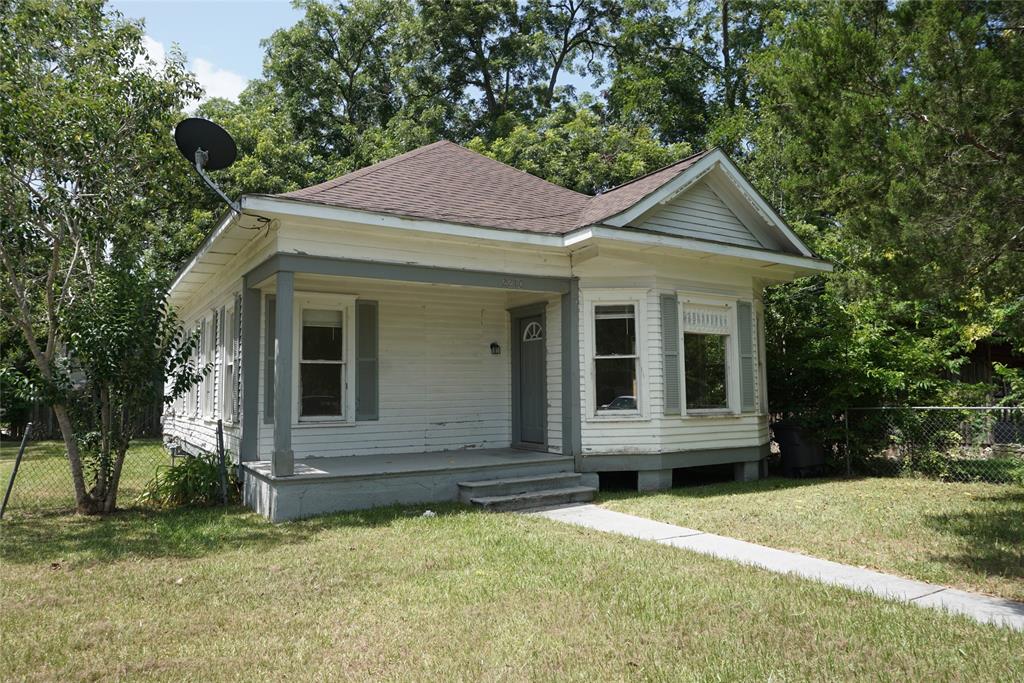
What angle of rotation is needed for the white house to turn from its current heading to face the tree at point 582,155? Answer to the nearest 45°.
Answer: approximately 135° to its left

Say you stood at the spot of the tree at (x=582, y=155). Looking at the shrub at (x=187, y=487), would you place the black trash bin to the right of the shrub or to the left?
left

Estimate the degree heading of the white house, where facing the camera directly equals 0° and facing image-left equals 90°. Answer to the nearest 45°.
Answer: approximately 315°

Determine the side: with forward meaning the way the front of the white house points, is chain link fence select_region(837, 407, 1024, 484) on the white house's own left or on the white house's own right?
on the white house's own left

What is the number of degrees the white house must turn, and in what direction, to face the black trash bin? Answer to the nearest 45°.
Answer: approximately 45° to its left

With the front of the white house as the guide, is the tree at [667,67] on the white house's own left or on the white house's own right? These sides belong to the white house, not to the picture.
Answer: on the white house's own left
